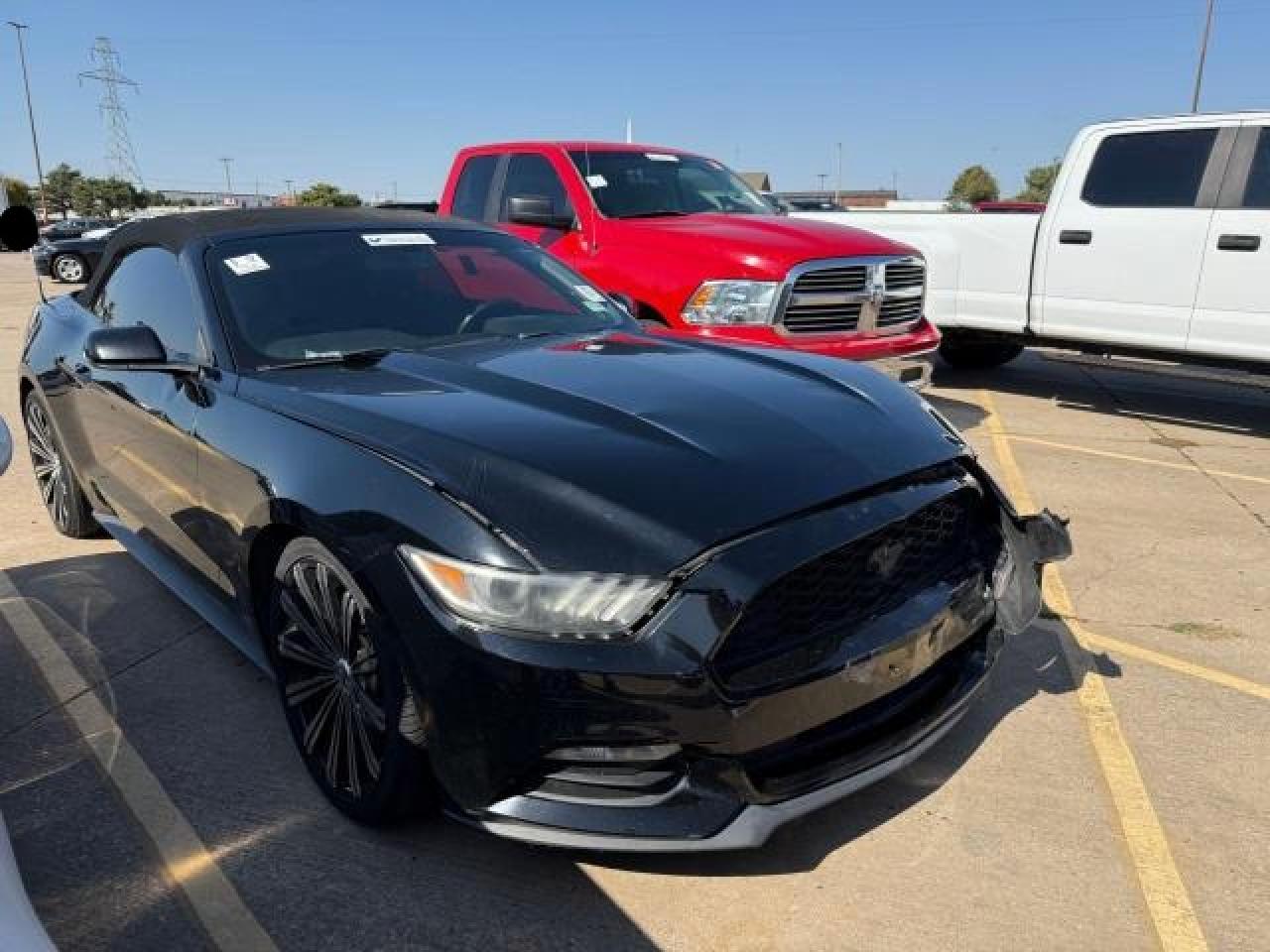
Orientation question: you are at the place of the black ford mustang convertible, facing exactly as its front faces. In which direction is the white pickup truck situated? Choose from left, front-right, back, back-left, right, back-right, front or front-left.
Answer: left

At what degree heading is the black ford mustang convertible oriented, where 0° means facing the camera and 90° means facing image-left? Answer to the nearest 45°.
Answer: approximately 315°

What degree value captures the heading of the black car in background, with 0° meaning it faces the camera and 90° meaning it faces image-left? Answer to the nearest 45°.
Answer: approximately 45°

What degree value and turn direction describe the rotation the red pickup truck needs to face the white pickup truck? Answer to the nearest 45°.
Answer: approximately 90° to its left

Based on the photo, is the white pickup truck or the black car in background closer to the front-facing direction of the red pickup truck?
the white pickup truck

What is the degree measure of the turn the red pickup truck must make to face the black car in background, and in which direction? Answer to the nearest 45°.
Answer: approximately 180°

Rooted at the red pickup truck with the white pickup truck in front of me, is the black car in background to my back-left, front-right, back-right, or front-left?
back-left

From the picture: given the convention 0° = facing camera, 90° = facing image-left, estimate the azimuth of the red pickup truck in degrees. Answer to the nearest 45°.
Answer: approximately 315°

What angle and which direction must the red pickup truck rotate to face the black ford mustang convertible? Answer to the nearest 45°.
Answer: approximately 45° to its right
